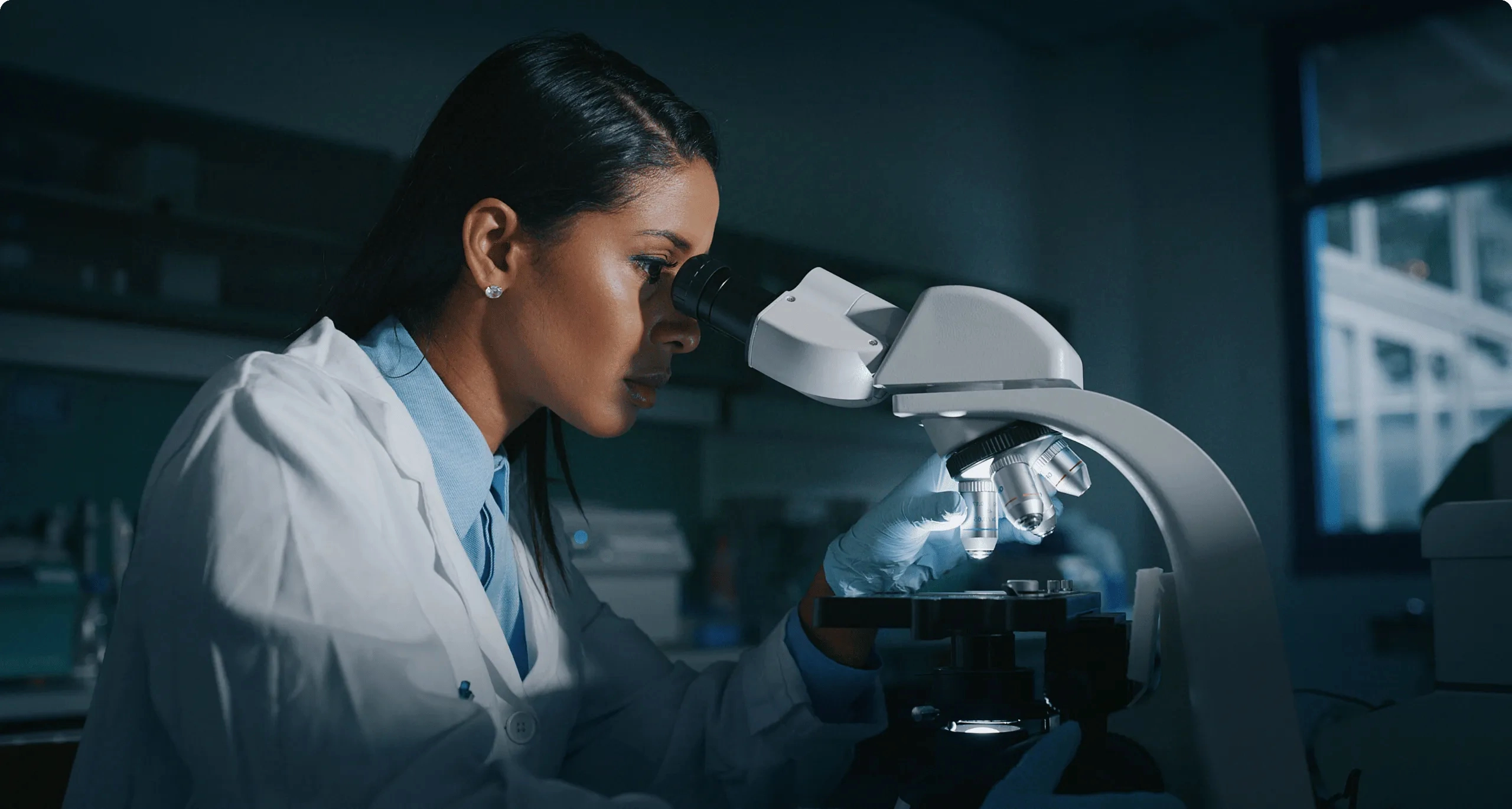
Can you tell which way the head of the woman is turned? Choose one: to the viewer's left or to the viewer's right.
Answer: to the viewer's right

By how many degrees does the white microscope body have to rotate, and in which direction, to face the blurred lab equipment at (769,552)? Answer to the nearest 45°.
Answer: approximately 90° to its right

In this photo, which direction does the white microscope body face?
to the viewer's left

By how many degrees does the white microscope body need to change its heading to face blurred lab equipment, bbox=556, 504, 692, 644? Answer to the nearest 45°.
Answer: approximately 45° to its right

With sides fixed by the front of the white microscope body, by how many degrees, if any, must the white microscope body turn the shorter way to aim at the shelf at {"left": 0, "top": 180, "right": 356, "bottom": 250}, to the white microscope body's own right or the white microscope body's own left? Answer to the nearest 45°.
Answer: approximately 45° to the white microscope body's own right

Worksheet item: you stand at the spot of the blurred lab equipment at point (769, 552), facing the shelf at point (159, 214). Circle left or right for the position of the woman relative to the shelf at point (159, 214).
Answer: left

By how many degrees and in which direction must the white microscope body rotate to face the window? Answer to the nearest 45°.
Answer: approximately 90° to its right

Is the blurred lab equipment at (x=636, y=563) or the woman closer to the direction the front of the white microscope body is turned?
the woman
